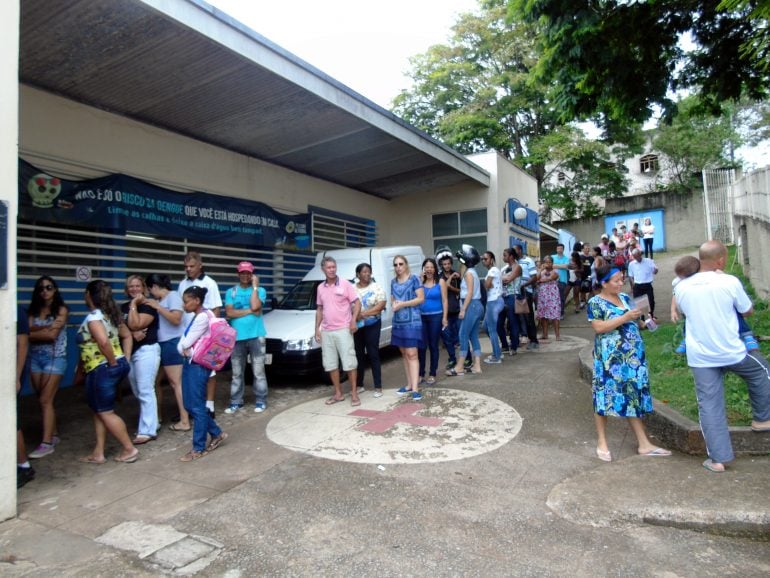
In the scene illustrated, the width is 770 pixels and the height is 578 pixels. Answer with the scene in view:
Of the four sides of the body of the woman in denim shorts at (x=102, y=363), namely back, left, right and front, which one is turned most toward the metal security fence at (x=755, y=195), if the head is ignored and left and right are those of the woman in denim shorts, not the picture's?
back

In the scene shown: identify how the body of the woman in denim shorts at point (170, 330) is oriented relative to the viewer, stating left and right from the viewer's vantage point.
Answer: facing to the left of the viewer

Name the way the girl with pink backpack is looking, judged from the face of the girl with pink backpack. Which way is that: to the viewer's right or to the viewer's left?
to the viewer's left

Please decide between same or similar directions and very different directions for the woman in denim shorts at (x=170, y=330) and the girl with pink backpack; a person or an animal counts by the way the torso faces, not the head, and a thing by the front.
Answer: same or similar directions

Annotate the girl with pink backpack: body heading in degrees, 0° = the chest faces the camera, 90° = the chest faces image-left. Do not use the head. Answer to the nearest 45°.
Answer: approximately 90°

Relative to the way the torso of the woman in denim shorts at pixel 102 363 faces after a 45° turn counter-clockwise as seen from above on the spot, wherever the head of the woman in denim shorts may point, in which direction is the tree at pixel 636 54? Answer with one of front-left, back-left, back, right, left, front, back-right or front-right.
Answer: back-left

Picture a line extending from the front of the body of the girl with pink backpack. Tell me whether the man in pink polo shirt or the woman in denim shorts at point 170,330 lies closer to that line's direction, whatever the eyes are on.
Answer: the woman in denim shorts

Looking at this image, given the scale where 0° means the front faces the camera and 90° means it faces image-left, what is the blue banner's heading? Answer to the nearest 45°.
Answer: approximately 315°
